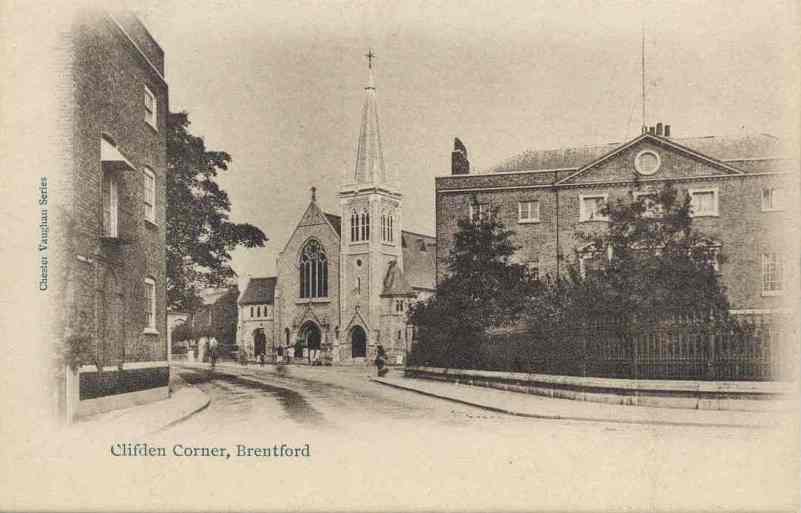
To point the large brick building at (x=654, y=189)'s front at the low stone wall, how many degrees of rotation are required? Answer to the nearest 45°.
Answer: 0° — it already faces it

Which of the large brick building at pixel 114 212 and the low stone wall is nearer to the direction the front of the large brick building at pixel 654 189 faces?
the low stone wall

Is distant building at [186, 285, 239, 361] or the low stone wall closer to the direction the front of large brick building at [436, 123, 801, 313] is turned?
the low stone wall

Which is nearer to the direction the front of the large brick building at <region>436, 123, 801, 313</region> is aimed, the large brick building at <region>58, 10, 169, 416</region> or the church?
the large brick building

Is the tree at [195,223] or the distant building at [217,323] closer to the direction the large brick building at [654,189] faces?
the tree

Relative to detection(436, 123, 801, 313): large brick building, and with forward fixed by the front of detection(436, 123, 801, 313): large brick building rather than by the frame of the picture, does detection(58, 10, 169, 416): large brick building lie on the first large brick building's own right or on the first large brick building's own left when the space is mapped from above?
on the first large brick building's own right

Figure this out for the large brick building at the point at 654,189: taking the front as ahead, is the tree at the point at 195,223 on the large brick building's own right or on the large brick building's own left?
on the large brick building's own right

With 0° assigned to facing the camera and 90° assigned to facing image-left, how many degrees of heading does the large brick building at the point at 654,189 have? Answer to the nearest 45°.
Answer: approximately 0°
